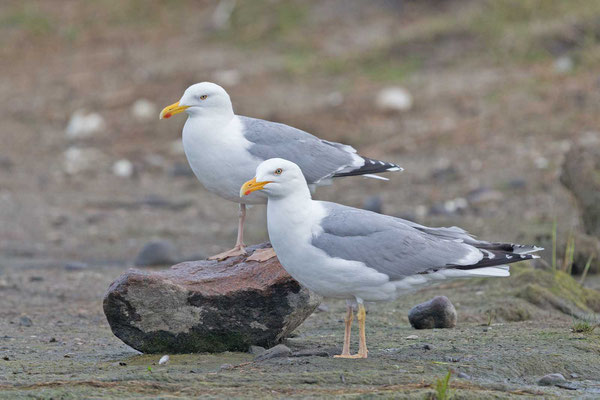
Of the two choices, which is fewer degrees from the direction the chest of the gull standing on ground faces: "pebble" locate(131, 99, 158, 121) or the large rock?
the large rock

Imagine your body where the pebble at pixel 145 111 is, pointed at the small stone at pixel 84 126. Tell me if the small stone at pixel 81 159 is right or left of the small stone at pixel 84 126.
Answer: left

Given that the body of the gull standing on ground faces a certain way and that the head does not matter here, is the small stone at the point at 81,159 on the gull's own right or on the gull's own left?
on the gull's own right

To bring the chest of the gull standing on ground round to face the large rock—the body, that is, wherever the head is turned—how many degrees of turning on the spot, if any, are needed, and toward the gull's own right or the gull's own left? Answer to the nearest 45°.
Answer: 0° — it already faces it

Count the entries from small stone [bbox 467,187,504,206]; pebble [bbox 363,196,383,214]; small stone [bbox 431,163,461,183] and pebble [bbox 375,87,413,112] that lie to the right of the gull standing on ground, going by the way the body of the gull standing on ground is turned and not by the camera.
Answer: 4

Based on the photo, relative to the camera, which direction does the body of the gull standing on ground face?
to the viewer's left

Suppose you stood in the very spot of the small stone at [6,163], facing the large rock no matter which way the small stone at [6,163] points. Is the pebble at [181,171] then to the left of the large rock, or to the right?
left

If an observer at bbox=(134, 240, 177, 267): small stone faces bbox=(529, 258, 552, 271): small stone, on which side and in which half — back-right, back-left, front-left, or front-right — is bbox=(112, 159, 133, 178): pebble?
back-left

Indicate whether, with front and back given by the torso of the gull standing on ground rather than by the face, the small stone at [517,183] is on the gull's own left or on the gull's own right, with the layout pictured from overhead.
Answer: on the gull's own right
